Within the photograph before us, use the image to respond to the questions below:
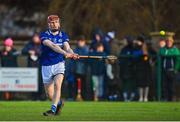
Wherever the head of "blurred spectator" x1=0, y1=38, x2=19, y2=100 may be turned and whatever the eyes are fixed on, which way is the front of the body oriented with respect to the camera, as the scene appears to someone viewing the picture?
toward the camera

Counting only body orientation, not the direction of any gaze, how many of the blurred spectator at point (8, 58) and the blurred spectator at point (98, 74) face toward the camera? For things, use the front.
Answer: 2

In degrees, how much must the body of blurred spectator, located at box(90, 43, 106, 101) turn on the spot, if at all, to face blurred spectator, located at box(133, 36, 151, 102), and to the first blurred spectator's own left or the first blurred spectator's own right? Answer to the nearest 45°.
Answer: approximately 90° to the first blurred spectator's own left

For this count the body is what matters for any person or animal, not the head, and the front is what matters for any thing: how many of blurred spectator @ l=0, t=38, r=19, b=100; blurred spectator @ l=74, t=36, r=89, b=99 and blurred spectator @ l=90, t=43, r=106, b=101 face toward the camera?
3

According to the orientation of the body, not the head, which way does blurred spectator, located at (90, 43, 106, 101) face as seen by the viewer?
toward the camera

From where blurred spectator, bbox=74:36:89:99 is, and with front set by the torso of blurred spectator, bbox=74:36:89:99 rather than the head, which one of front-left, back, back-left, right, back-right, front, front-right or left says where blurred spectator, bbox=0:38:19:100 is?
right

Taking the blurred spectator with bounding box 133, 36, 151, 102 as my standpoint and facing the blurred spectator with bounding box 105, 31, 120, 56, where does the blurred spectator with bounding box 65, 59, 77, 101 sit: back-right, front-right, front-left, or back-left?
front-left

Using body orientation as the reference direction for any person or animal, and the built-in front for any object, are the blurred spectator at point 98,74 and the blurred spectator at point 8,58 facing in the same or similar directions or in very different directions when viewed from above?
same or similar directions

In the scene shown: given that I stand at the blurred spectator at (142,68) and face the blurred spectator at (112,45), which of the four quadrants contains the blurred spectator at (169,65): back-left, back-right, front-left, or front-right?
back-right

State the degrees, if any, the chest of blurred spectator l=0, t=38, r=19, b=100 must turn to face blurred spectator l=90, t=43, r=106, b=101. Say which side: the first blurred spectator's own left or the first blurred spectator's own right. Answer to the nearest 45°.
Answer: approximately 90° to the first blurred spectator's own left
